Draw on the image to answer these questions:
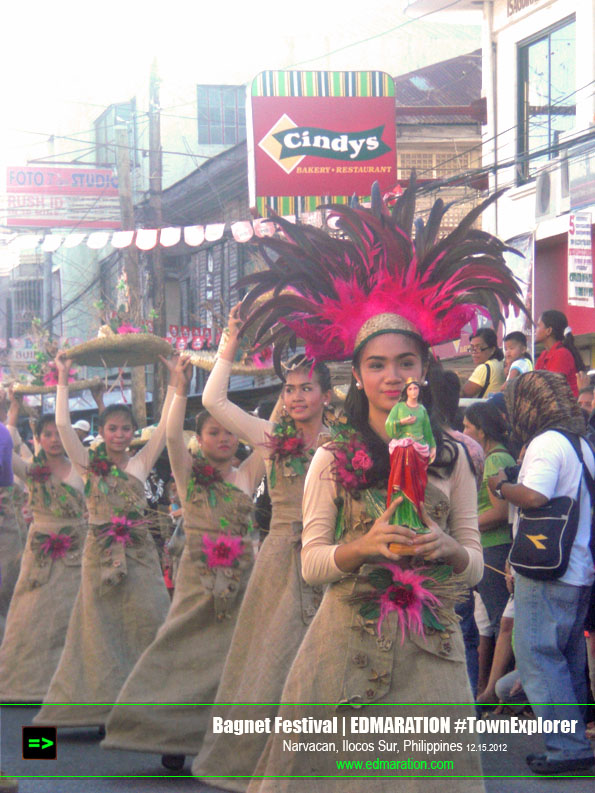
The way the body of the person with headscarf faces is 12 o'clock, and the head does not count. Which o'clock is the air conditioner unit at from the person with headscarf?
The air conditioner unit is roughly at 3 o'clock from the person with headscarf.

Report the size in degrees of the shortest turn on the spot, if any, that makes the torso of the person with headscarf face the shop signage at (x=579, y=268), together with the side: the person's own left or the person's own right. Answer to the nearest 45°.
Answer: approximately 90° to the person's own right

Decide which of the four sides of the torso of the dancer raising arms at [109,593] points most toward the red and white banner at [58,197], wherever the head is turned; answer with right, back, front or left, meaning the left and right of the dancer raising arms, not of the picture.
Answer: back

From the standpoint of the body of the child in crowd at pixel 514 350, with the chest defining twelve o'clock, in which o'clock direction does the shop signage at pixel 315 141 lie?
The shop signage is roughly at 4 o'clock from the child in crowd.

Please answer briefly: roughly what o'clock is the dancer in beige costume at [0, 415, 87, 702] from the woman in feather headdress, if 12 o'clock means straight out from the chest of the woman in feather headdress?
The dancer in beige costume is roughly at 5 o'clock from the woman in feather headdress.

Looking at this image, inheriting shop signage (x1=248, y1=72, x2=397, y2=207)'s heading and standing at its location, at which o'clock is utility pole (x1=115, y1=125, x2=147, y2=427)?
The utility pole is roughly at 4 o'clock from the shop signage.

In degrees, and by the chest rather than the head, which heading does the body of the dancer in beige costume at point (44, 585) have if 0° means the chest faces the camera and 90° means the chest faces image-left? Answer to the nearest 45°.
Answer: approximately 0°

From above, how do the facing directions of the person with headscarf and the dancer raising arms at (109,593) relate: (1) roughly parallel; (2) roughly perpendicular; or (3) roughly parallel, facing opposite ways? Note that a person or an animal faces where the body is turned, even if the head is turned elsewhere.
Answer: roughly perpendicular

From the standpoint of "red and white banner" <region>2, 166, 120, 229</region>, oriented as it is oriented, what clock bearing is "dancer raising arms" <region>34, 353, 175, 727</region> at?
The dancer raising arms is roughly at 12 o'clock from the red and white banner.
